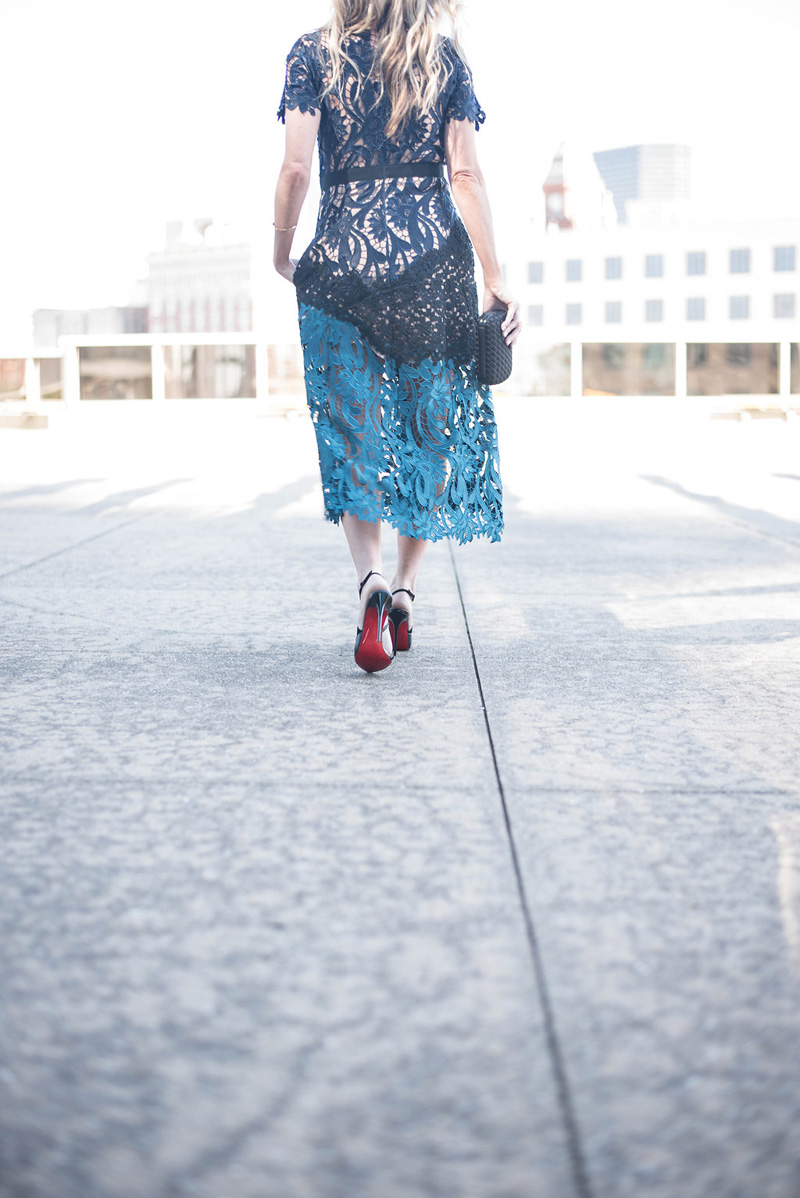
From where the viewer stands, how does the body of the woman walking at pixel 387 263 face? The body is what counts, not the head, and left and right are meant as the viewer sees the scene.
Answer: facing away from the viewer
